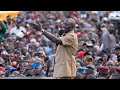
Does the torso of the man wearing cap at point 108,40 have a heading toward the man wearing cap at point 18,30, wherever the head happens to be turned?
no

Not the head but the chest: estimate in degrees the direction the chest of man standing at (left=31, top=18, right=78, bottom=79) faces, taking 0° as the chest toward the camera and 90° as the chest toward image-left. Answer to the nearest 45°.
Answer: approximately 90°

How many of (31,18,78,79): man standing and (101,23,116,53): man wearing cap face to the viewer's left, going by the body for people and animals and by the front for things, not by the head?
1

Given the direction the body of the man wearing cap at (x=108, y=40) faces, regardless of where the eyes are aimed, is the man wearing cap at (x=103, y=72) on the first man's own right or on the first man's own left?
on the first man's own right

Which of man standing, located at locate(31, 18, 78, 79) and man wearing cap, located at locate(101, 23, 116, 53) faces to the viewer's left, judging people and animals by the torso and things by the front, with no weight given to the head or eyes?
the man standing

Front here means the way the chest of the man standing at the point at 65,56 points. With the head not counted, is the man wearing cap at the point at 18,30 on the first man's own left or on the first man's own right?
on the first man's own right

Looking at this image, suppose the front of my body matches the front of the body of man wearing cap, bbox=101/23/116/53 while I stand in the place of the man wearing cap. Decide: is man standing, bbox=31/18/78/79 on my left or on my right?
on my right

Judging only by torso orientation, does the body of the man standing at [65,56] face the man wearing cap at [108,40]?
no
